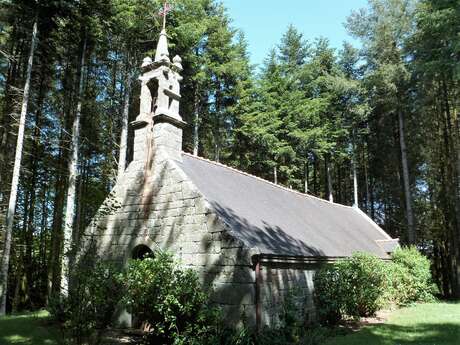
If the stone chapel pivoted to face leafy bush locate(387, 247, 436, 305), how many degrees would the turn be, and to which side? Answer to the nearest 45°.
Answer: approximately 180°

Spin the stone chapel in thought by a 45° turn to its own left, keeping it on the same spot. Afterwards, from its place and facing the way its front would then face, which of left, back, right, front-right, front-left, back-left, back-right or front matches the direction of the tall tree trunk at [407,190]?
back-left

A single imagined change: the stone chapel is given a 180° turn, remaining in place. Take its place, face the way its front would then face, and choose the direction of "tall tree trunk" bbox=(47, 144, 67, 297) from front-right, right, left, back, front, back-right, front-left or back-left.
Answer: left

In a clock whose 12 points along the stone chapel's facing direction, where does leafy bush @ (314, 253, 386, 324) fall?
The leafy bush is roughly at 7 o'clock from the stone chapel.

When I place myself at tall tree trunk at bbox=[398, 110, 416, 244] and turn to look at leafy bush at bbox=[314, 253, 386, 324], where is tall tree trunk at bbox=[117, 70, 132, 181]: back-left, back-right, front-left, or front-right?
front-right

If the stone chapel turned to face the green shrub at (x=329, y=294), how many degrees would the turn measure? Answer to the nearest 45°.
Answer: approximately 135° to its left

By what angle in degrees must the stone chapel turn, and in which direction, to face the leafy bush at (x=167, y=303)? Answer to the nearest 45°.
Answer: approximately 45° to its left

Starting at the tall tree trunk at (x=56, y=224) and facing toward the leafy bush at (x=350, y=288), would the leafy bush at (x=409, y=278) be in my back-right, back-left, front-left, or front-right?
front-left

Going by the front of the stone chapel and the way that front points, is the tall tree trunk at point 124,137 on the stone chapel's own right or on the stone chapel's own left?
on the stone chapel's own right

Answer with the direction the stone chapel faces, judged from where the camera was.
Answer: facing the viewer and to the left of the viewer
